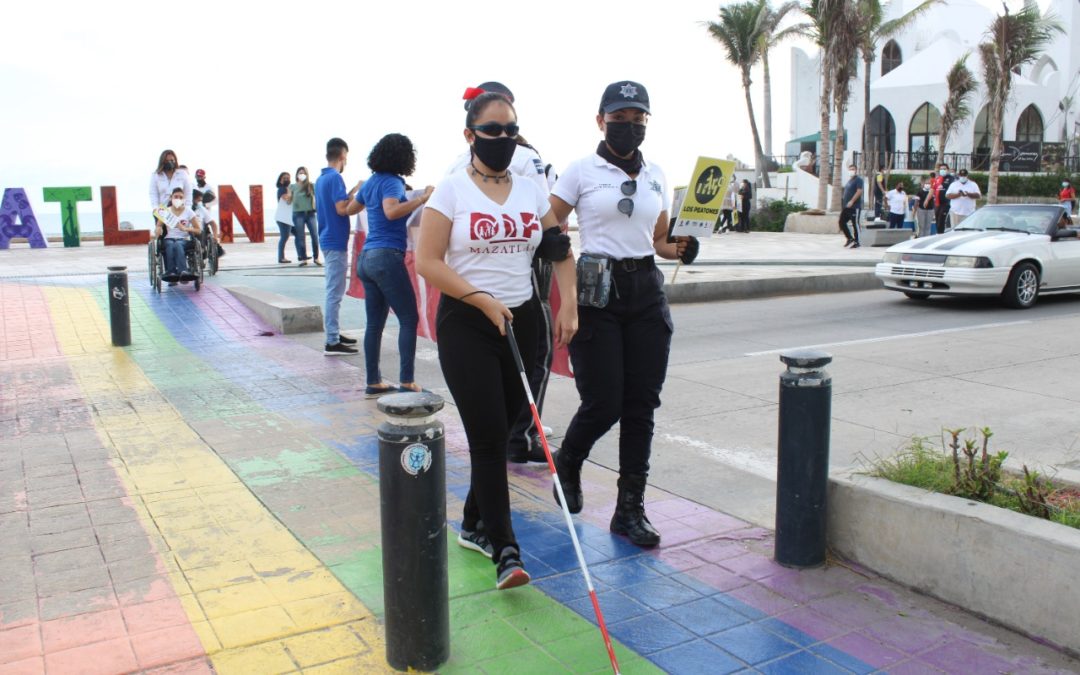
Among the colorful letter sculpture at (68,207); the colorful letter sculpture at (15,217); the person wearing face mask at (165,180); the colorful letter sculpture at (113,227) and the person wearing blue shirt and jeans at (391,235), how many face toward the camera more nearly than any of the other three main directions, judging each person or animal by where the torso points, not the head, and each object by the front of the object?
4

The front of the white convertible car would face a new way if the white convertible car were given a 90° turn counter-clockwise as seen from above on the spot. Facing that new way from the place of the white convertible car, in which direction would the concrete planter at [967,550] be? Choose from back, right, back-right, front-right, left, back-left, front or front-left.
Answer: front-right

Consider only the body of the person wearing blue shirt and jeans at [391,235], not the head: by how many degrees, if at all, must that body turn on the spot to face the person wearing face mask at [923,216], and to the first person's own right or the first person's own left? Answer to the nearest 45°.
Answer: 0° — they already face them

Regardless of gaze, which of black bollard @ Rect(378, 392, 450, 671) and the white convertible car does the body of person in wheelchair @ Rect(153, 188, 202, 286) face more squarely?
the black bollard

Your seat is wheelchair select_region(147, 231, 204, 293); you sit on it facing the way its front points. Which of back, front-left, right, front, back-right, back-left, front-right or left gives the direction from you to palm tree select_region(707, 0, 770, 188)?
back-left

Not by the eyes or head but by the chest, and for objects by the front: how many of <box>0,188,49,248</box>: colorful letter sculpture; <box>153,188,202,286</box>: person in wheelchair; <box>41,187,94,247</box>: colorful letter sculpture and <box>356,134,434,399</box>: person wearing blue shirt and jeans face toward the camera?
3

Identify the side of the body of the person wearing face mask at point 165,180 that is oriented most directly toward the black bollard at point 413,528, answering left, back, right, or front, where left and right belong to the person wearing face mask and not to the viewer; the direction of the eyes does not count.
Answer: front

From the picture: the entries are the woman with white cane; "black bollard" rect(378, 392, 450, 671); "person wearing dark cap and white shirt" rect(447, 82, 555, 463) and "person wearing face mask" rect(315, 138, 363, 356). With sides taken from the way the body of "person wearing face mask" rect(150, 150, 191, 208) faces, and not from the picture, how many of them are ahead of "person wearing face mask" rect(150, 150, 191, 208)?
4

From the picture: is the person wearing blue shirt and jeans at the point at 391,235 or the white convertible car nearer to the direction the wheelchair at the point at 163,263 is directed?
the person wearing blue shirt and jeans
